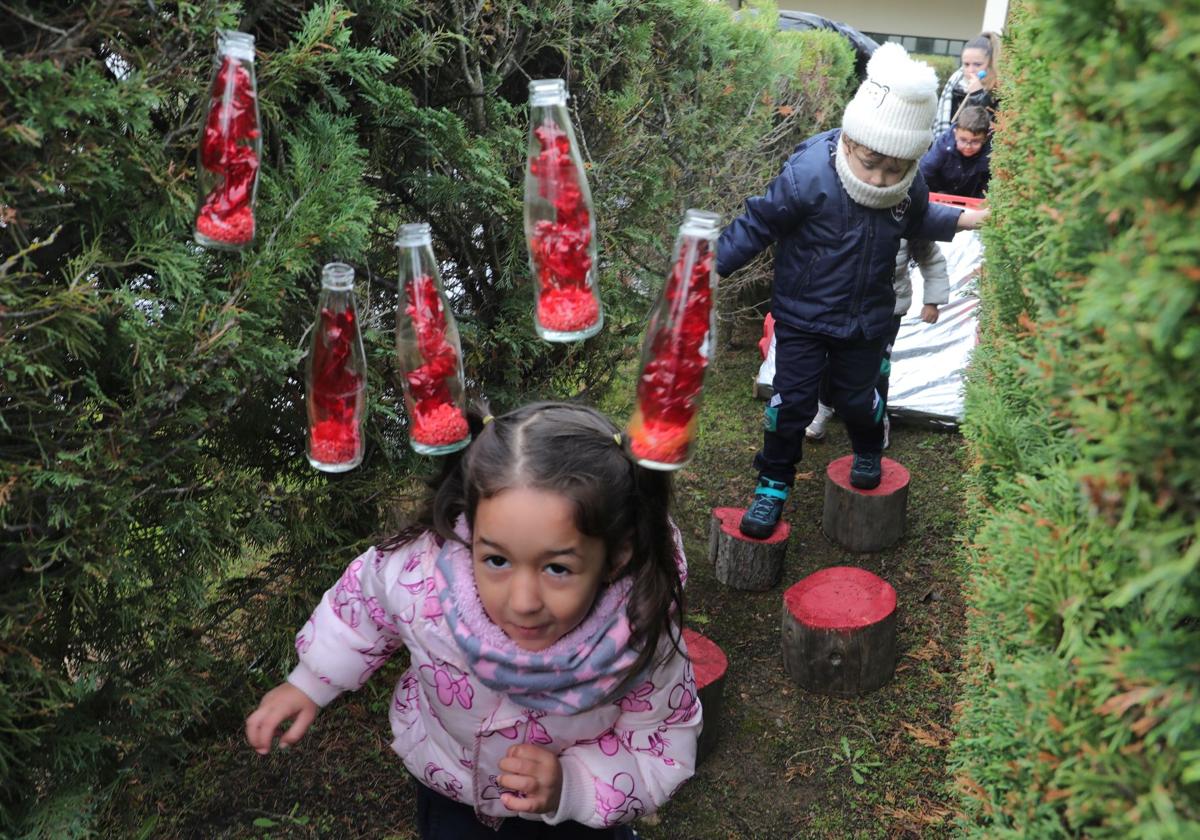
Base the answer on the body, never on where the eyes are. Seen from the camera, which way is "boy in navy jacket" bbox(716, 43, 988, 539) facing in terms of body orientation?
toward the camera

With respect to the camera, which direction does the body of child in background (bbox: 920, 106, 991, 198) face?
toward the camera

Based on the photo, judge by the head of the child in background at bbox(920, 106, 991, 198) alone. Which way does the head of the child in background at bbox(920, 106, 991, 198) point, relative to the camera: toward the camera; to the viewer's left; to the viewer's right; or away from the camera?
toward the camera

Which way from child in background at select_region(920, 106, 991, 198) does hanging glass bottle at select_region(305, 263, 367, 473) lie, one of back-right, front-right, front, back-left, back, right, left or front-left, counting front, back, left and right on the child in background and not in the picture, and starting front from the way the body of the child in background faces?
front

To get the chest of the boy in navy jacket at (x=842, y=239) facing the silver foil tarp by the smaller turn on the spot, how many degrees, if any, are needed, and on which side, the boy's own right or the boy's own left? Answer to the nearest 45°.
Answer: approximately 180°

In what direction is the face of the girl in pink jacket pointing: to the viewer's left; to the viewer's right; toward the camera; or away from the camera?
toward the camera

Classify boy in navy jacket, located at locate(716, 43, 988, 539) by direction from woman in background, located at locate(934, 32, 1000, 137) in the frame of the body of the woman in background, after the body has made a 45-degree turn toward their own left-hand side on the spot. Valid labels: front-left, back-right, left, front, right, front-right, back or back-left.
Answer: front

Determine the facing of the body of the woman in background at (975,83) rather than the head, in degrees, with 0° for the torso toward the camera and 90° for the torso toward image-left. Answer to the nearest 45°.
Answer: approximately 45°

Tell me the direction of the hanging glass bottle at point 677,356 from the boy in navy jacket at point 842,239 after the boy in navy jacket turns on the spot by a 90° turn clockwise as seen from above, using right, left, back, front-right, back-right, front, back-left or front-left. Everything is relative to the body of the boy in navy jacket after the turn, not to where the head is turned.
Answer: left

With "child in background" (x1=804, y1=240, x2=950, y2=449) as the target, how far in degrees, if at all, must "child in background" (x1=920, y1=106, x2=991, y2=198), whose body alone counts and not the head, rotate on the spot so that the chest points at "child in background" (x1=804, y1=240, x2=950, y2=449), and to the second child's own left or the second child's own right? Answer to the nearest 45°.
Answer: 0° — they already face them

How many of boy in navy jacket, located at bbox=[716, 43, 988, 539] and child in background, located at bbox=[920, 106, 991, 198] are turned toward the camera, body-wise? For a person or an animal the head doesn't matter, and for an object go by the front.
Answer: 2

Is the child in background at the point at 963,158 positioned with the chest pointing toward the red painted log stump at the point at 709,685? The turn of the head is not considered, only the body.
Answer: yes

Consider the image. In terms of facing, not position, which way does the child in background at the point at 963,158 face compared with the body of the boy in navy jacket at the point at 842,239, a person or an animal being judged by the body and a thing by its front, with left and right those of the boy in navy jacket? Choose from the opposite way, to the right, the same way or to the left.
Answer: the same way

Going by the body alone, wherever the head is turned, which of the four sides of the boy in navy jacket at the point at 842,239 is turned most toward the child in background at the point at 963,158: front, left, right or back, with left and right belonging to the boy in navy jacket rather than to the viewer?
back

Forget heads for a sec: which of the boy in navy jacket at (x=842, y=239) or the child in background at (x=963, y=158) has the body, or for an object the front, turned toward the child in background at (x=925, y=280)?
the child in background at (x=963, y=158)
